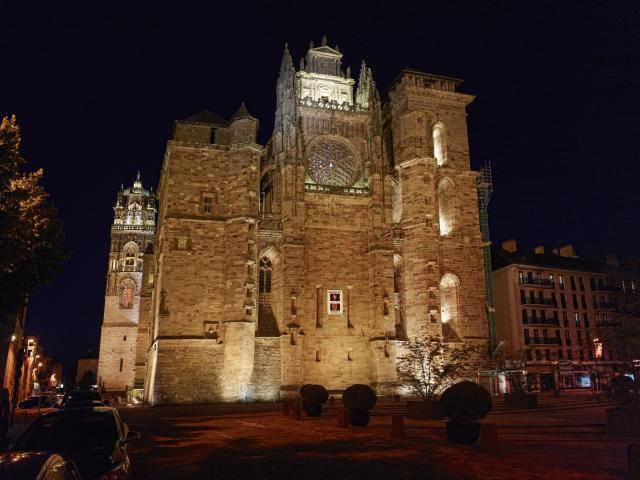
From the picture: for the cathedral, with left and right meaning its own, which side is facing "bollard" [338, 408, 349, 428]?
front

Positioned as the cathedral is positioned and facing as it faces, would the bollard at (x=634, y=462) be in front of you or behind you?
in front

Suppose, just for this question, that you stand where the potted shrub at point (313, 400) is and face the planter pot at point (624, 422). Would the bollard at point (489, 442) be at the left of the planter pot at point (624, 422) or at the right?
right

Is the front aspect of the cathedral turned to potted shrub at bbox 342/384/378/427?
yes

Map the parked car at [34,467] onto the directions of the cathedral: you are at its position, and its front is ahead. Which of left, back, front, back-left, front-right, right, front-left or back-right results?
front

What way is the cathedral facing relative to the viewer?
toward the camera
